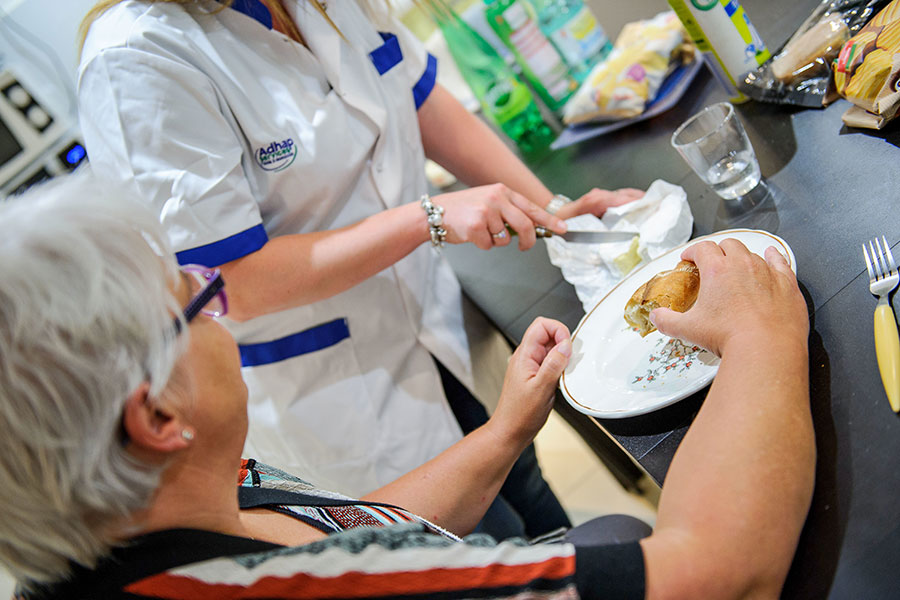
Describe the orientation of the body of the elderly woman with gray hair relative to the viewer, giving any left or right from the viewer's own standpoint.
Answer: facing away from the viewer and to the right of the viewer

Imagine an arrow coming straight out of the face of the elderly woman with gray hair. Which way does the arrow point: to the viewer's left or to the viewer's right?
to the viewer's right
